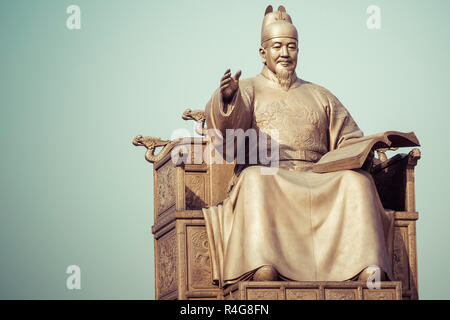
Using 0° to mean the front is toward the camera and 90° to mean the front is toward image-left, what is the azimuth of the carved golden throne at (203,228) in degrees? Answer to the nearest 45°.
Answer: approximately 0°
